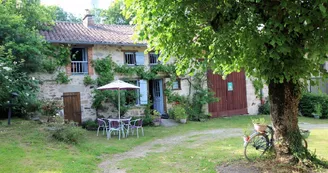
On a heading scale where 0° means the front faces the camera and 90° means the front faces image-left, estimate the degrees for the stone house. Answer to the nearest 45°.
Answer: approximately 0°

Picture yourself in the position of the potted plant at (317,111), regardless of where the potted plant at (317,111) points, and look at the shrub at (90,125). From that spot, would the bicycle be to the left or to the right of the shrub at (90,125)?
left

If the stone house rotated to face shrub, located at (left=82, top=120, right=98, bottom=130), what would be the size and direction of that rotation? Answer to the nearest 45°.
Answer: approximately 45° to its right

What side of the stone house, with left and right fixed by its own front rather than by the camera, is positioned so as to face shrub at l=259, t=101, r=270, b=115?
left

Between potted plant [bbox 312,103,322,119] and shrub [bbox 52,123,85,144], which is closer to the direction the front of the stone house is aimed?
the shrub

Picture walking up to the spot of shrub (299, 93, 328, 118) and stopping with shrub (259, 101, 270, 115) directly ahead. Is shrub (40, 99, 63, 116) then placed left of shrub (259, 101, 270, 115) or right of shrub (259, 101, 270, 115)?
left

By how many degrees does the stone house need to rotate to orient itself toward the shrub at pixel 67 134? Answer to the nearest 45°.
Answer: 0° — it already faces it

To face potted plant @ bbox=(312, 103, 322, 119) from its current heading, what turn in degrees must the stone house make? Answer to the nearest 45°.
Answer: approximately 90° to its left

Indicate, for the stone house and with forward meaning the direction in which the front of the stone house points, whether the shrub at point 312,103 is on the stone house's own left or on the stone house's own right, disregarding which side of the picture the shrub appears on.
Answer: on the stone house's own left

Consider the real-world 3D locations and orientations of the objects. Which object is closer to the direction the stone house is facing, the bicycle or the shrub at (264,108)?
the bicycle
